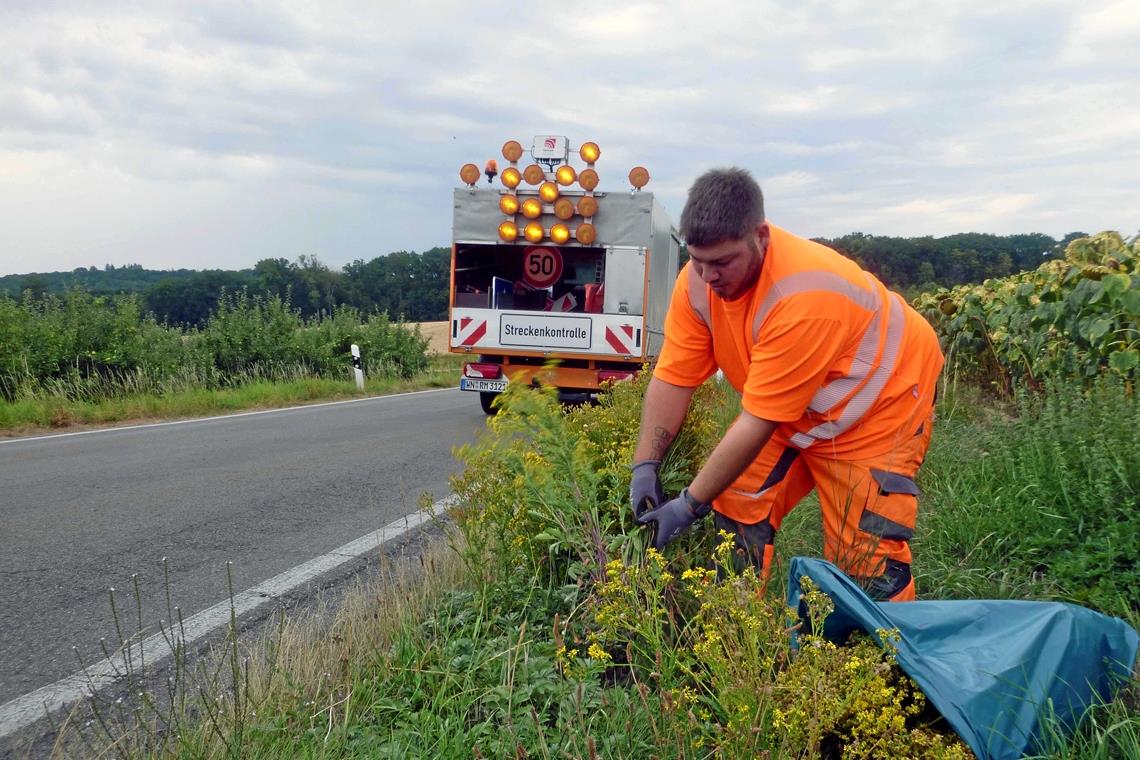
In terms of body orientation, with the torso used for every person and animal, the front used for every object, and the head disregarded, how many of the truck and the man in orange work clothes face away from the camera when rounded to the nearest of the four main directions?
1

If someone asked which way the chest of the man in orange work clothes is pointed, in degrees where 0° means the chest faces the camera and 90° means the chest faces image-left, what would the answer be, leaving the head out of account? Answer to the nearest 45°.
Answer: approximately 45°

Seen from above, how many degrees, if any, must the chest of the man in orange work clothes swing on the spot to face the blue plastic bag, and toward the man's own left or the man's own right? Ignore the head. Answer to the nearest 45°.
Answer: approximately 90° to the man's own left

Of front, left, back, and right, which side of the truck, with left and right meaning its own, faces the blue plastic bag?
back

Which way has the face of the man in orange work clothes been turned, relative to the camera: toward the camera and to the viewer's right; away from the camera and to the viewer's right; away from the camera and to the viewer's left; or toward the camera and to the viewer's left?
toward the camera and to the viewer's left

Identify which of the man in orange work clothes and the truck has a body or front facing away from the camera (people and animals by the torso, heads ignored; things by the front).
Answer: the truck

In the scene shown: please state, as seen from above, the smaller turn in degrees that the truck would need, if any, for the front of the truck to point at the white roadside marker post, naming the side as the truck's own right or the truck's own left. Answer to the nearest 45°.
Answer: approximately 45° to the truck's own left

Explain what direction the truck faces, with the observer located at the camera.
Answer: facing away from the viewer

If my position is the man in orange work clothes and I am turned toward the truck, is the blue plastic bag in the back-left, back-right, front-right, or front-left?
back-right

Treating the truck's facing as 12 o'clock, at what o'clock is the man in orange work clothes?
The man in orange work clothes is roughly at 6 o'clock from the truck.

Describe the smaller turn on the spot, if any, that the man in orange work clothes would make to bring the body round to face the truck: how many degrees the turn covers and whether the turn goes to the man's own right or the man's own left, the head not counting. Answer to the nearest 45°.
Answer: approximately 135° to the man's own right
